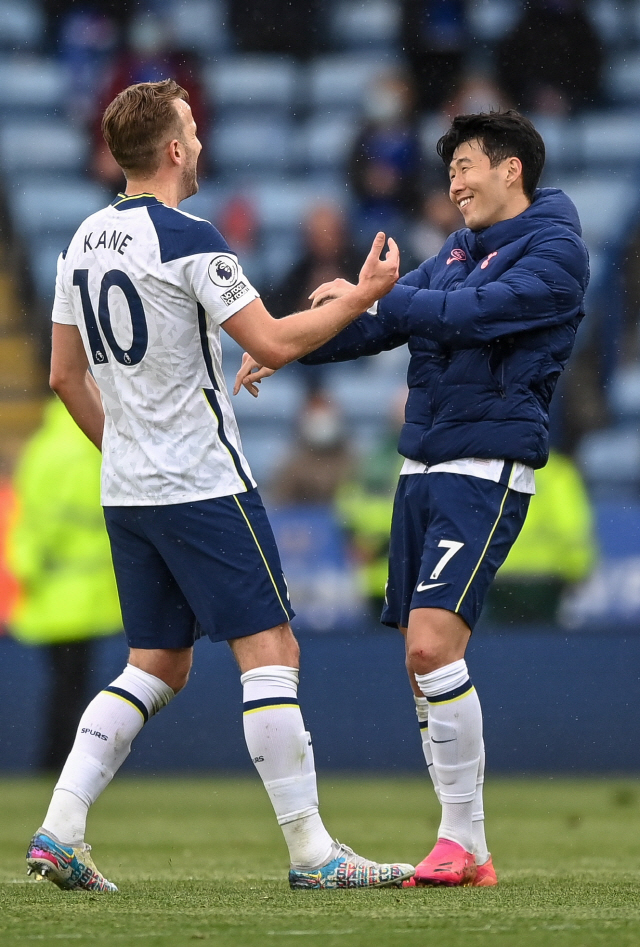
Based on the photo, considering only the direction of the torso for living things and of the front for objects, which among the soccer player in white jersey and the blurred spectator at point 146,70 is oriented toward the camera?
the blurred spectator

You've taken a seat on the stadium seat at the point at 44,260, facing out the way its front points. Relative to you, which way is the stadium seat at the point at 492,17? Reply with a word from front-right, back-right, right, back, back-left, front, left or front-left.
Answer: left

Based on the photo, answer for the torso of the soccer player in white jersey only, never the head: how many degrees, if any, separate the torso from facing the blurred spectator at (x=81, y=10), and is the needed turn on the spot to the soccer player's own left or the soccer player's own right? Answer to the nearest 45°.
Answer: approximately 45° to the soccer player's own left

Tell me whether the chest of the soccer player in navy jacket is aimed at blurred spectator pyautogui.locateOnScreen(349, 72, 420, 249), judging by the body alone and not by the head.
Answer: no

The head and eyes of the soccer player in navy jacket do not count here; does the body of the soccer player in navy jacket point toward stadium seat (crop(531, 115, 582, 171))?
no

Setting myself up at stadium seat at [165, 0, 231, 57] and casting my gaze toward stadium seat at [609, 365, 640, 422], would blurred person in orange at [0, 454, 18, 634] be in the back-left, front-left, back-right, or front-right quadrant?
front-right

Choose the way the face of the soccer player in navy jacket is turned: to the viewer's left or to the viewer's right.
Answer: to the viewer's left

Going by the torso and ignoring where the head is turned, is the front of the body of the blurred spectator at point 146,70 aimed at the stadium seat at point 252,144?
no

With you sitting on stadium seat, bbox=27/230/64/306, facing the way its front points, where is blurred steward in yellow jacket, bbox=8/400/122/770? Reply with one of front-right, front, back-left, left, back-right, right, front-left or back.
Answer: front

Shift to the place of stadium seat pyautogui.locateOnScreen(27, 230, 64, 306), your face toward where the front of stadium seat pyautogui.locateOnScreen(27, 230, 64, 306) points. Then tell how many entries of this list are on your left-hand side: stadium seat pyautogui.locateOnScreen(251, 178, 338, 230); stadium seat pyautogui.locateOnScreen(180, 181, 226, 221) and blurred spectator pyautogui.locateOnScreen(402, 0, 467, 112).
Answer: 3

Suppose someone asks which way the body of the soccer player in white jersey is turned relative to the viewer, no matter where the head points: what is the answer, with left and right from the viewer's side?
facing away from the viewer and to the right of the viewer

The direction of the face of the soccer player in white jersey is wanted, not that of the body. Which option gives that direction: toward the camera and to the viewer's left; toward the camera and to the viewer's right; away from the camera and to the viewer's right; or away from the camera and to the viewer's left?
away from the camera and to the viewer's right

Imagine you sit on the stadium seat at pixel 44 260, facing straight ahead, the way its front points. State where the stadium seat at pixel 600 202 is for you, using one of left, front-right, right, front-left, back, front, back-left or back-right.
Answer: left

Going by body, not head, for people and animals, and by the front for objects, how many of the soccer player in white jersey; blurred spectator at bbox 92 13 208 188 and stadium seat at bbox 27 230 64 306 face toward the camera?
2

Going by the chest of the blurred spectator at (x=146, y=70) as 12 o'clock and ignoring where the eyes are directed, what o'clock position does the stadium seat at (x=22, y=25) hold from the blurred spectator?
The stadium seat is roughly at 4 o'clock from the blurred spectator.

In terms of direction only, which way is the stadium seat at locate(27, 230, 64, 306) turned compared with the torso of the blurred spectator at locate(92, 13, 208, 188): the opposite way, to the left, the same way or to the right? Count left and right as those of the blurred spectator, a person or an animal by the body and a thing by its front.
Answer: the same way

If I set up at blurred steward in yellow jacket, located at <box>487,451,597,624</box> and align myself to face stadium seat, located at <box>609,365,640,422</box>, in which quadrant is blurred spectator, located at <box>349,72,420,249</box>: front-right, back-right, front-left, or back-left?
front-left

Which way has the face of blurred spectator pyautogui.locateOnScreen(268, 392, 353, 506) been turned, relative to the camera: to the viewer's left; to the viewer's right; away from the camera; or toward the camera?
toward the camera

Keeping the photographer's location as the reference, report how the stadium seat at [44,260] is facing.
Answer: facing the viewer
